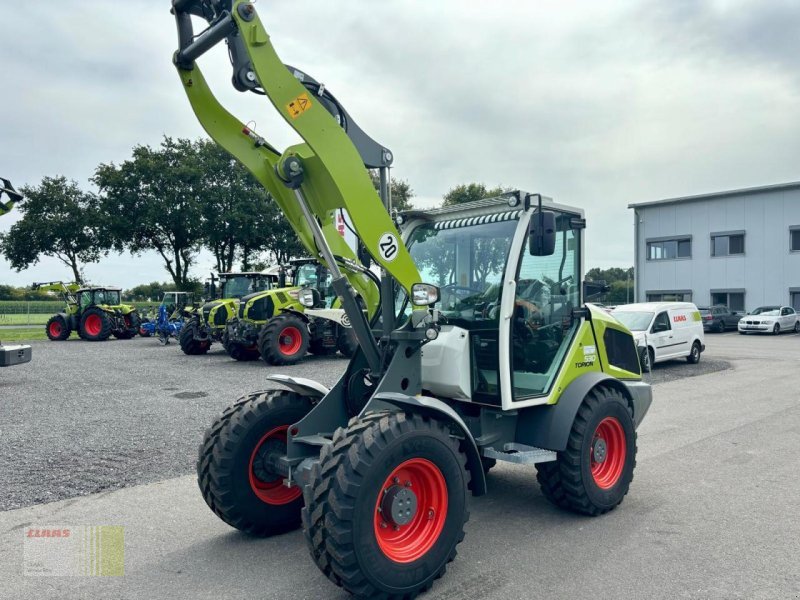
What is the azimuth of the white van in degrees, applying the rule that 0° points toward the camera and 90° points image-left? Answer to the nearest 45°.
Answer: approximately 45°

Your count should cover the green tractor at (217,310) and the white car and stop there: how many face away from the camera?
0

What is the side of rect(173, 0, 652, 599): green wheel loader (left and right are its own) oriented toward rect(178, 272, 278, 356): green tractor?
right

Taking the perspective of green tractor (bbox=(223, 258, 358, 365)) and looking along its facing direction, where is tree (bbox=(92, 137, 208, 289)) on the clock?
The tree is roughly at 4 o'clock from the green tractor.

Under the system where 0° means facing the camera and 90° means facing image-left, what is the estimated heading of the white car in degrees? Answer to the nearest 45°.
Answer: approximately 45°

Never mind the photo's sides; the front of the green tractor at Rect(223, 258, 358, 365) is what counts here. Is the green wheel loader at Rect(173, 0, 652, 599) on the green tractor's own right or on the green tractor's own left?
on the green tractor's own left

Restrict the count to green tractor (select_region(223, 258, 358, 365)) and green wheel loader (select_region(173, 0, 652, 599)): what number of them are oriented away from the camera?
0

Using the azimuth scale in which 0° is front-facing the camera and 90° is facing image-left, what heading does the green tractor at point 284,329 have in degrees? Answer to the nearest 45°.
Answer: approximately 45°

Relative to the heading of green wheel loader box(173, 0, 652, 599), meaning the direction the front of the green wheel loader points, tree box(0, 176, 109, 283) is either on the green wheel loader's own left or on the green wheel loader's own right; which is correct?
on the green wheel loader's own right

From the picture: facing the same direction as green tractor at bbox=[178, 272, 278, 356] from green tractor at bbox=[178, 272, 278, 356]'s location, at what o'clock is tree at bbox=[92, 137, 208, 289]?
The tree is roughly at 4 o'clock from the green tractor.

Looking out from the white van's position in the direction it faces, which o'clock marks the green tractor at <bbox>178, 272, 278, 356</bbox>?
The green tractor is roughly at 1 o'clock from the white van.

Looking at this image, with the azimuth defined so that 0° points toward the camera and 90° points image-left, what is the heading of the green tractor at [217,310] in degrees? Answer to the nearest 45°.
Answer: approximately 45°

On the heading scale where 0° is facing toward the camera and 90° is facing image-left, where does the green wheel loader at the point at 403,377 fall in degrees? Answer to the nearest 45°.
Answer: approximately 45°

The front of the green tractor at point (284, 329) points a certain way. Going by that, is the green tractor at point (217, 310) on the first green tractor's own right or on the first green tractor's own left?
on the first green tractor's own right
